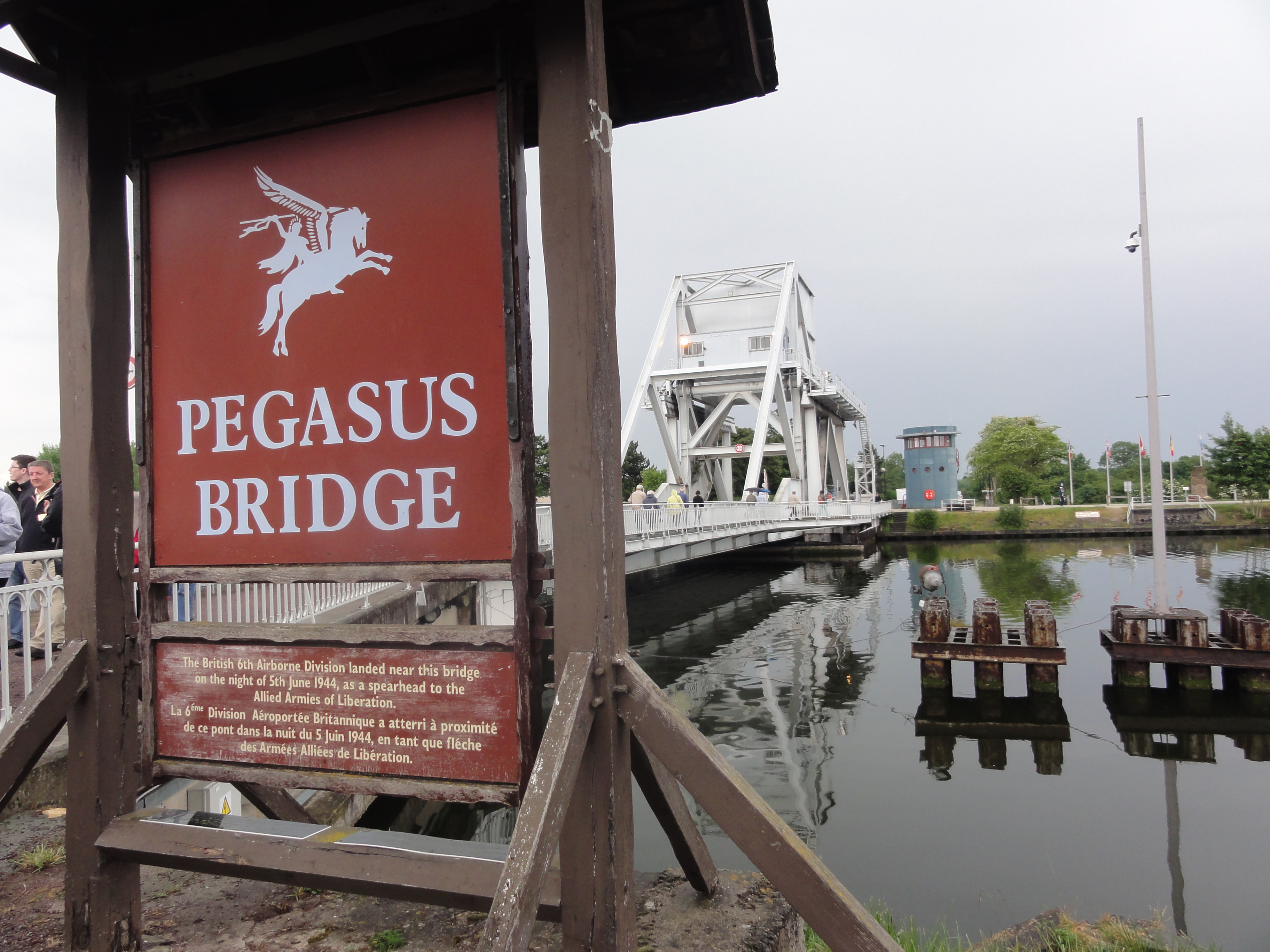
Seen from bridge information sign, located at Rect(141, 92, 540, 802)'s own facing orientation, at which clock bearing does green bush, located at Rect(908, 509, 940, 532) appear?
The green bush is roughly at 6 o'clock from the bridge information sign.

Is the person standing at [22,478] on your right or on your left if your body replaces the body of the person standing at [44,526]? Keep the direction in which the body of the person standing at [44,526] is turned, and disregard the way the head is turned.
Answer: on your right

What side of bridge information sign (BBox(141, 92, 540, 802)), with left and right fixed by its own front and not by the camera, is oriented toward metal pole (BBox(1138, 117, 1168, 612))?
back

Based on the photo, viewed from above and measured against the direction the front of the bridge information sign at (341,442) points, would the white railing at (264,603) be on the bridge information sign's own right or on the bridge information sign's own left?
on the bridge information sign's own right

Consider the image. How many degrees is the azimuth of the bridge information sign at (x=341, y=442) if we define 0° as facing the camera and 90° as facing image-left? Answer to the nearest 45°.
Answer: approximately 45°

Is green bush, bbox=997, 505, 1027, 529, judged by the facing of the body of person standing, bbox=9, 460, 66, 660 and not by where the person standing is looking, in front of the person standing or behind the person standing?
behind

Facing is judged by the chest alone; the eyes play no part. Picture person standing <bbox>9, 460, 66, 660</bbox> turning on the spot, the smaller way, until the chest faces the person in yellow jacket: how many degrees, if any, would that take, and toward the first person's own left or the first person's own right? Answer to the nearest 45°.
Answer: approximately 180°

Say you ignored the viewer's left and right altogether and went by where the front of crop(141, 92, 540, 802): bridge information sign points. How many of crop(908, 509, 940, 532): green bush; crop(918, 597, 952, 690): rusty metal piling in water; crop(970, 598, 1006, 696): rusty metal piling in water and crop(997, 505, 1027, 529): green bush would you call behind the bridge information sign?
4

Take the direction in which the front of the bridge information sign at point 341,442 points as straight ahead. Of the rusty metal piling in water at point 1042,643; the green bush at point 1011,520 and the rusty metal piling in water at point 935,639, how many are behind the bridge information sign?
3

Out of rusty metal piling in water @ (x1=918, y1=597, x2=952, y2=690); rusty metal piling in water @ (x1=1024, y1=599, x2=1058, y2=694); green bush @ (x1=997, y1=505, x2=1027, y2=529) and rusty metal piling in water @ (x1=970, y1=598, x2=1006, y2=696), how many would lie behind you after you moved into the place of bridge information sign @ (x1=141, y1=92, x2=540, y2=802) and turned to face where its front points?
4

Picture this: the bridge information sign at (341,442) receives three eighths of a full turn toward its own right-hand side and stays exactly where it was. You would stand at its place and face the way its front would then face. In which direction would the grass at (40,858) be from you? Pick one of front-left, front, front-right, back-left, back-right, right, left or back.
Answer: front-left

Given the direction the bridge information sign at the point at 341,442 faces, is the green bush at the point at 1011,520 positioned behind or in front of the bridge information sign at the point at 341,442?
behind

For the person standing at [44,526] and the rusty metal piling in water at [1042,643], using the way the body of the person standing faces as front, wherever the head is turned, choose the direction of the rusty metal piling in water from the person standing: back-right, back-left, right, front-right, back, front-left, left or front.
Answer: back-left

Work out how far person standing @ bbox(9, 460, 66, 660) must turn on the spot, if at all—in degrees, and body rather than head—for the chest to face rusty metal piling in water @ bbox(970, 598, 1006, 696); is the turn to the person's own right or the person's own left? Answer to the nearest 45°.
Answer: approximately 135° to the person's own left

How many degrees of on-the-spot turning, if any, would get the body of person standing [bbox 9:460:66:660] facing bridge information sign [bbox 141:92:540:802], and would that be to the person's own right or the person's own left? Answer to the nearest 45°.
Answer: approximately 45° to the person's own left
